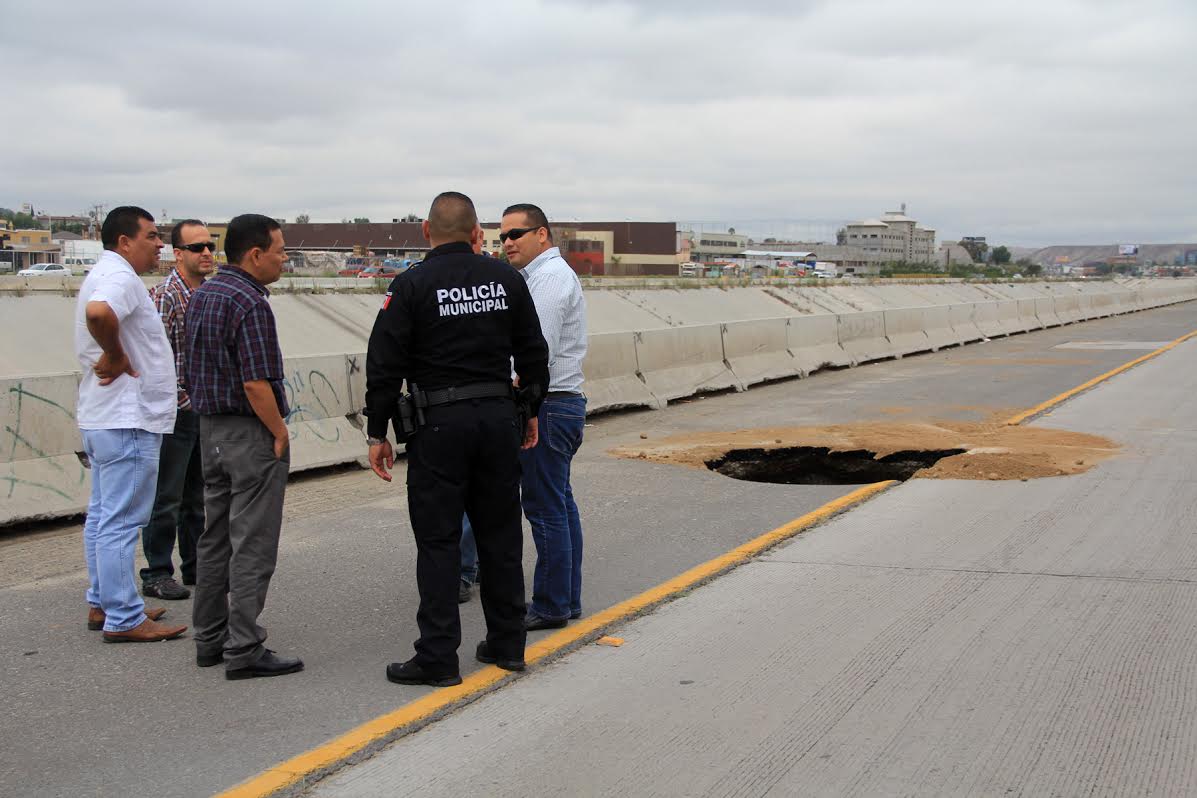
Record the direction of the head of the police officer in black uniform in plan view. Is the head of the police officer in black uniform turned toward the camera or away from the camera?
away from the camera

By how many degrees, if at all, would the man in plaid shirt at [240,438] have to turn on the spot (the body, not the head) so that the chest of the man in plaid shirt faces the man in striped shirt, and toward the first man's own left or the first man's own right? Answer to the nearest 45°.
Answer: approximately 45° to the first man's own right

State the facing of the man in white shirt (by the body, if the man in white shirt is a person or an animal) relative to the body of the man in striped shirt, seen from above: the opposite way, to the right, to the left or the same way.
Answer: the opposite way

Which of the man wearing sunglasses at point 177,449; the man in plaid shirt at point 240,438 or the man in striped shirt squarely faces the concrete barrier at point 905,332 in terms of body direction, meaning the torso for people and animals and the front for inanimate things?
the man in plaid shirt

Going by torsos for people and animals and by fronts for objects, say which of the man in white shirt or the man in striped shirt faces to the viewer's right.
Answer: the man in white shirt

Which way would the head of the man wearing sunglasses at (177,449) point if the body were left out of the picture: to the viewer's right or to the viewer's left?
to the viewer's right

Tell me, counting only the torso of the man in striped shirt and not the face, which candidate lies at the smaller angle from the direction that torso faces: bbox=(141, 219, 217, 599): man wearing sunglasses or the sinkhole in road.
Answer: the man wearing sunglasses

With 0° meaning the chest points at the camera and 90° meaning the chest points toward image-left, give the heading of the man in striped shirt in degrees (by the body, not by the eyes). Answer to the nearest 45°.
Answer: approximately 90°

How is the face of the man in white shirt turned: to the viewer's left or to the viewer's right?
to the viewer's right

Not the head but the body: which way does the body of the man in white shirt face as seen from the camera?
to the viewer's right

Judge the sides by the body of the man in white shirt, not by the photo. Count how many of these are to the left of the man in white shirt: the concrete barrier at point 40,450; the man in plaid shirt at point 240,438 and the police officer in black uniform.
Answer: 1

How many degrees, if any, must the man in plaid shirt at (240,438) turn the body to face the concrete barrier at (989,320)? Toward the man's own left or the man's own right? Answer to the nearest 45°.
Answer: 0° — they already face it

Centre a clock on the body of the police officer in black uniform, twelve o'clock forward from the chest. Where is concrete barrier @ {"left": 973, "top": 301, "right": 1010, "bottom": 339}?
The concrete barrier is roughly at 1 o'clock from the police officer in black uniform.

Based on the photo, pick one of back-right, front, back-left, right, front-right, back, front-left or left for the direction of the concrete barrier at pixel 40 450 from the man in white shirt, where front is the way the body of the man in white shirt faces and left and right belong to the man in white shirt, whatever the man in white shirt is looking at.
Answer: left

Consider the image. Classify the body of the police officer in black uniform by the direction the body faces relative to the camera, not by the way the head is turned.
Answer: away from the camera
